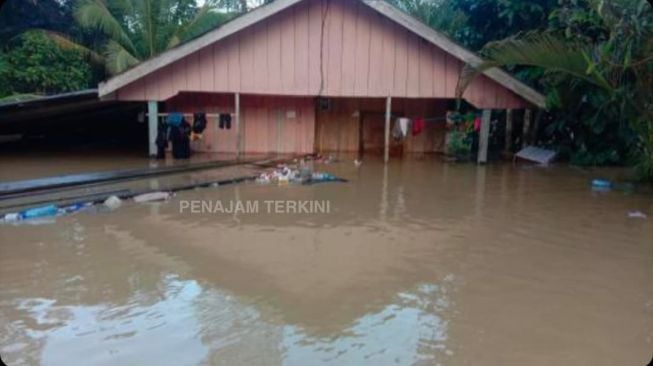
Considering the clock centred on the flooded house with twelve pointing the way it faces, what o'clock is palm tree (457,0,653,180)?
The palm tree is roughly at 10 o'clock from the flooded house.

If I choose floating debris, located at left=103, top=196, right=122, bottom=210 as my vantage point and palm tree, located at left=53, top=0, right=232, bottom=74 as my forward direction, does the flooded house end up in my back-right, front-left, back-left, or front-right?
front-right

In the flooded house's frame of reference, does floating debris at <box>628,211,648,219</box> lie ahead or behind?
ahead

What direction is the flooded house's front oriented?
toward the camera

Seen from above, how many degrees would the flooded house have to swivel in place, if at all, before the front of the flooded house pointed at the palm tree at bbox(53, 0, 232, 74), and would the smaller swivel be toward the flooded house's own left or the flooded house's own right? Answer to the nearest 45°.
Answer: approximately 135° to the flooded house's own right

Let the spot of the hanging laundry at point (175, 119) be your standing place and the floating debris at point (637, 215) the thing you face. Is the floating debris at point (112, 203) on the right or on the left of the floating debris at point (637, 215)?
right

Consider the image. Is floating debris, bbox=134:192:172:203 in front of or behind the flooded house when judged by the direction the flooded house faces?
in front

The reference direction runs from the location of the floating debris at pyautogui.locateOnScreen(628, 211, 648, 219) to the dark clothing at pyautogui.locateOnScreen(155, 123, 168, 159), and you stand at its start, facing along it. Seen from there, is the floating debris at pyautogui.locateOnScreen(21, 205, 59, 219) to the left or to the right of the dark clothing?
left
